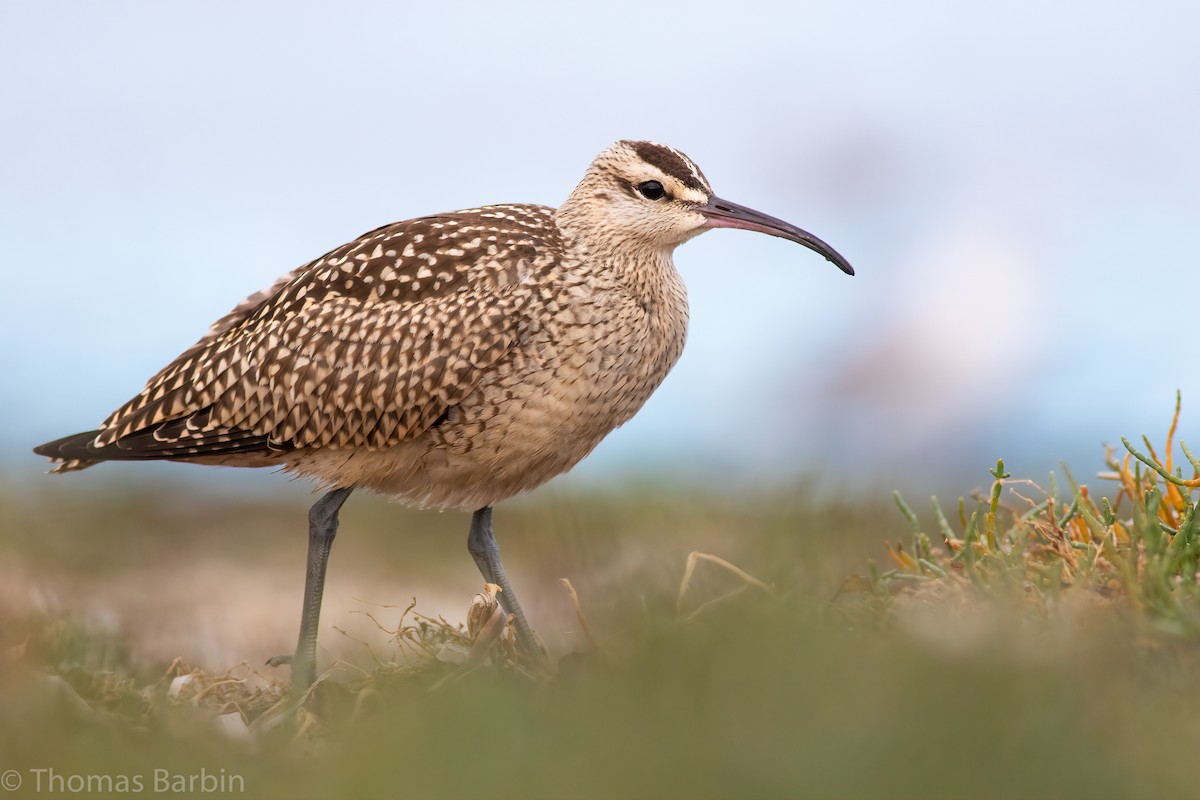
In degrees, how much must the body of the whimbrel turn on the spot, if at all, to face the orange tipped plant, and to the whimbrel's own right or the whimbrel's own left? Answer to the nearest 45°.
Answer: approximately 45° to the whimbrel's own right

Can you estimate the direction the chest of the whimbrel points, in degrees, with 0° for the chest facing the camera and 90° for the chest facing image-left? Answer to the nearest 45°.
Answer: approximately 270°
